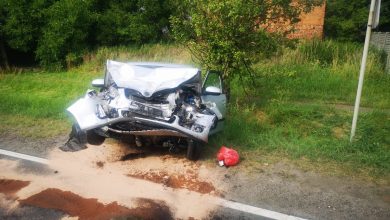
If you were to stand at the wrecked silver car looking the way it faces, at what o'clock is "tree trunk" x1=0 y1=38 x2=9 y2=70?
The tree trunk is roughly at 5 o'clock from the wrecked silver car.

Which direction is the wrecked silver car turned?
toward the camera

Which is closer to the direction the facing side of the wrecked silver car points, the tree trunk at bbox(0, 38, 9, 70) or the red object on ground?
the red object on ground

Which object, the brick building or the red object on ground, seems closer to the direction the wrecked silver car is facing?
the red object on ground

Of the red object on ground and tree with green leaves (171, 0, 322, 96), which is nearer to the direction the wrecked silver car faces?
the red object on ground

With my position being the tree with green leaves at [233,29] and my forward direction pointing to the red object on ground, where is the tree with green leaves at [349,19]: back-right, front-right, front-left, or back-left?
back-left

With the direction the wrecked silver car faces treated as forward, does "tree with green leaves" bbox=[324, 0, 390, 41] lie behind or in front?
behind

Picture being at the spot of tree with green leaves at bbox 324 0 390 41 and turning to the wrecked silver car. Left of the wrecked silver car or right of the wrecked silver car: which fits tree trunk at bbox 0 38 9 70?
right

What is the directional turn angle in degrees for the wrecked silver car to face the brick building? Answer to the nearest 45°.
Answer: approximately 135° to its left
